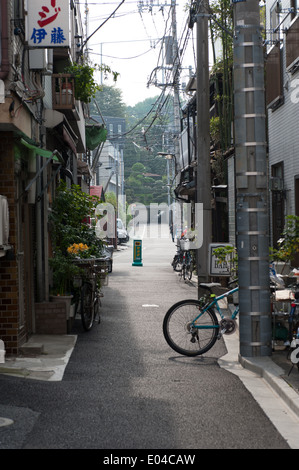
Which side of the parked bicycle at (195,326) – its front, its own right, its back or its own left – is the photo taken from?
right

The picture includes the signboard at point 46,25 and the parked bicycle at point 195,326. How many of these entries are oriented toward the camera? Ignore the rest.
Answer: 1

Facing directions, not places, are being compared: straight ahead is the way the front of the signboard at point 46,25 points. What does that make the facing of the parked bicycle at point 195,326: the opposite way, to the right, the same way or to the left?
to the left

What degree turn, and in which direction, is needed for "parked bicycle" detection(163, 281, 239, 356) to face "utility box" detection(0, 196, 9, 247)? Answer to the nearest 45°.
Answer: approximately 180°

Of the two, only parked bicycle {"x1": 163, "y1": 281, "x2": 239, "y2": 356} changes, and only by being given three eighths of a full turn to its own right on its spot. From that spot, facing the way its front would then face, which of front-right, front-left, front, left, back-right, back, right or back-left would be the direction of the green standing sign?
back-right

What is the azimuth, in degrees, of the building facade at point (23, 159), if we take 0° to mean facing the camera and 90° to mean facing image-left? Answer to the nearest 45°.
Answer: approximately 270°

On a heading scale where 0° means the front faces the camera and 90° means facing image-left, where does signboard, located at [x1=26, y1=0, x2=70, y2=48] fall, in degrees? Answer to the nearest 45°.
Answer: approximately 0°

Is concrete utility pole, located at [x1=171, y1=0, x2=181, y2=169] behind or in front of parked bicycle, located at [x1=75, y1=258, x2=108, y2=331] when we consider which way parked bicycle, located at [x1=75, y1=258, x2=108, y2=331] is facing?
behind

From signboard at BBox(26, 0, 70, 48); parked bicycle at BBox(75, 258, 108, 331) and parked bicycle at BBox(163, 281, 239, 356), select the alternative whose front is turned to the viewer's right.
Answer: parked bicycle at BBox(163, 281, 239, 356)
